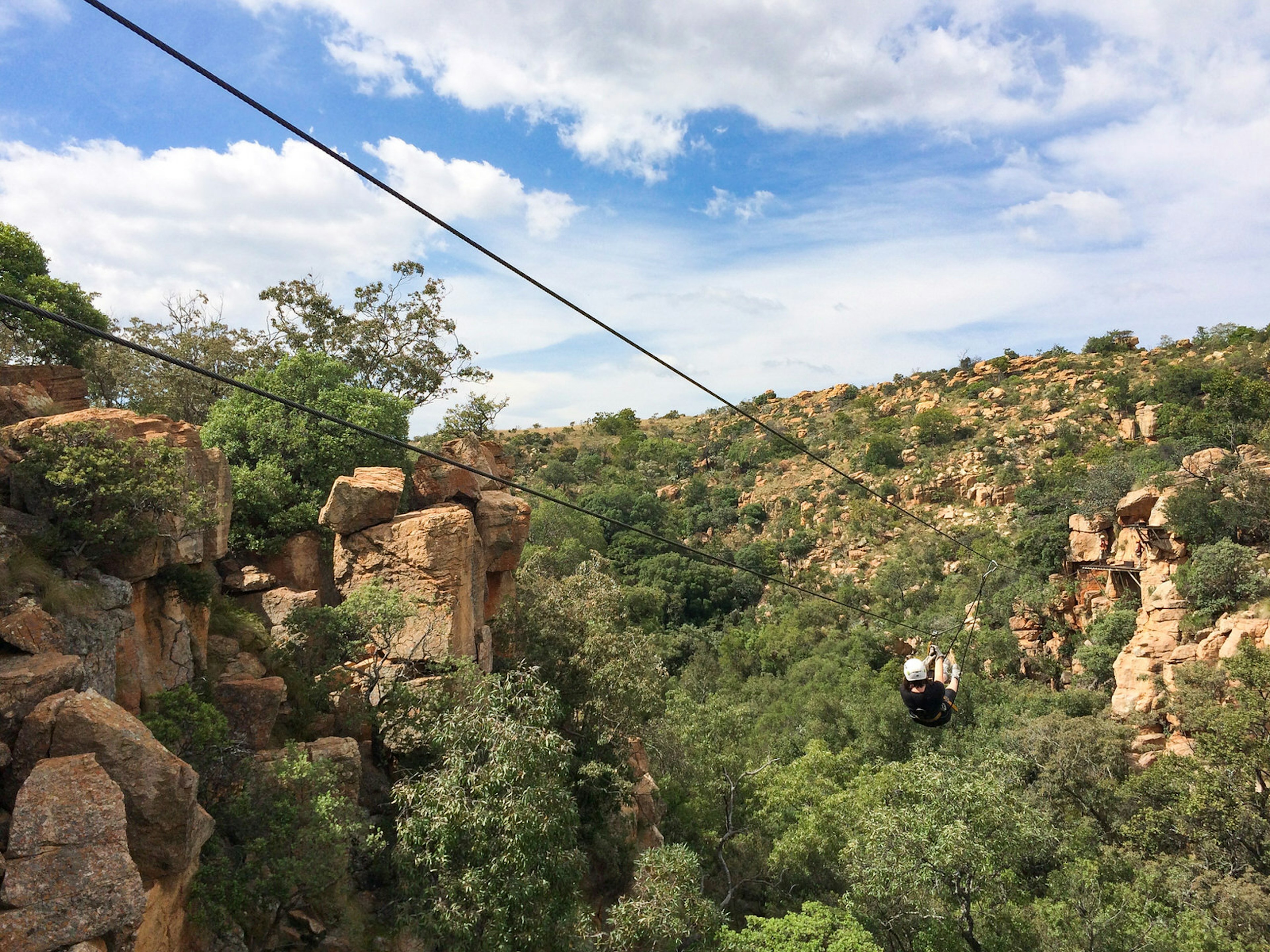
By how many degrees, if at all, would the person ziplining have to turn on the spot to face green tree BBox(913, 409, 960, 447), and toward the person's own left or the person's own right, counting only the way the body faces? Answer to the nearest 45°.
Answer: approximately 45° to the person's own left

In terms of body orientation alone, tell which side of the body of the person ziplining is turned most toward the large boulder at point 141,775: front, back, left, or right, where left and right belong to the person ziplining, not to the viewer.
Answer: back

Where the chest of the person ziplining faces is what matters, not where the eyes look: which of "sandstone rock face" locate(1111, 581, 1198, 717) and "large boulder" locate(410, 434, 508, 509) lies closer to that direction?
the sandstone rock face

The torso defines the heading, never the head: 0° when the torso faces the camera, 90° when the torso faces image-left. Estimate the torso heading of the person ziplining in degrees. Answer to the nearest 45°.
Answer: approximately 225°

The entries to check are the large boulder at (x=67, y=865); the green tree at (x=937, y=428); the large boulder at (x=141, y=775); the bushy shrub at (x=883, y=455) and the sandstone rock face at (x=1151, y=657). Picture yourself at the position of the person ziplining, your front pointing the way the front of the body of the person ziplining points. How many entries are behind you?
2

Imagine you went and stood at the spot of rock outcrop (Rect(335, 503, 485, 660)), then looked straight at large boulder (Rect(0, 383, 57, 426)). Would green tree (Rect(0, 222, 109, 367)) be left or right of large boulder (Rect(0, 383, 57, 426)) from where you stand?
right

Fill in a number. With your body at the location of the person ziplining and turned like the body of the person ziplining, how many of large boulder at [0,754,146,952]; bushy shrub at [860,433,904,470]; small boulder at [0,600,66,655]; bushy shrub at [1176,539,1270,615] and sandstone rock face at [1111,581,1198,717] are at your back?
2

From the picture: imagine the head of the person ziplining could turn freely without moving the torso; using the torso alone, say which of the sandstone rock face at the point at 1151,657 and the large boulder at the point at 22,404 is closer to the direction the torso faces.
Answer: the sandstone rock face

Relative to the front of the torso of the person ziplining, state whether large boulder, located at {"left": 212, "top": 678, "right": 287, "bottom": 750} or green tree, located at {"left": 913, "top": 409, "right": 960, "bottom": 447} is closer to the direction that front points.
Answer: the green tree

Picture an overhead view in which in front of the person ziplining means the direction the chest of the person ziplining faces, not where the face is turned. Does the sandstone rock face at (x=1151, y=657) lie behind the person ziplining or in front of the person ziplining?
in front

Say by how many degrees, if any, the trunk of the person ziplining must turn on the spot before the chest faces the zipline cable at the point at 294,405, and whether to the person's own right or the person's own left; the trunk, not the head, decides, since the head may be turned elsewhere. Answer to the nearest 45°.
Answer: approximately 180°

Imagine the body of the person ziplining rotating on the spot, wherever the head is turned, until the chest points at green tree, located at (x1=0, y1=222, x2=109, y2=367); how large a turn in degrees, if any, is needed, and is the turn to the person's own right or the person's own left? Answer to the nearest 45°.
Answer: approximately 135° to the person's own left

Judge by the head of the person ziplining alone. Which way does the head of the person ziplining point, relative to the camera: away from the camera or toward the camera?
away from the camera
